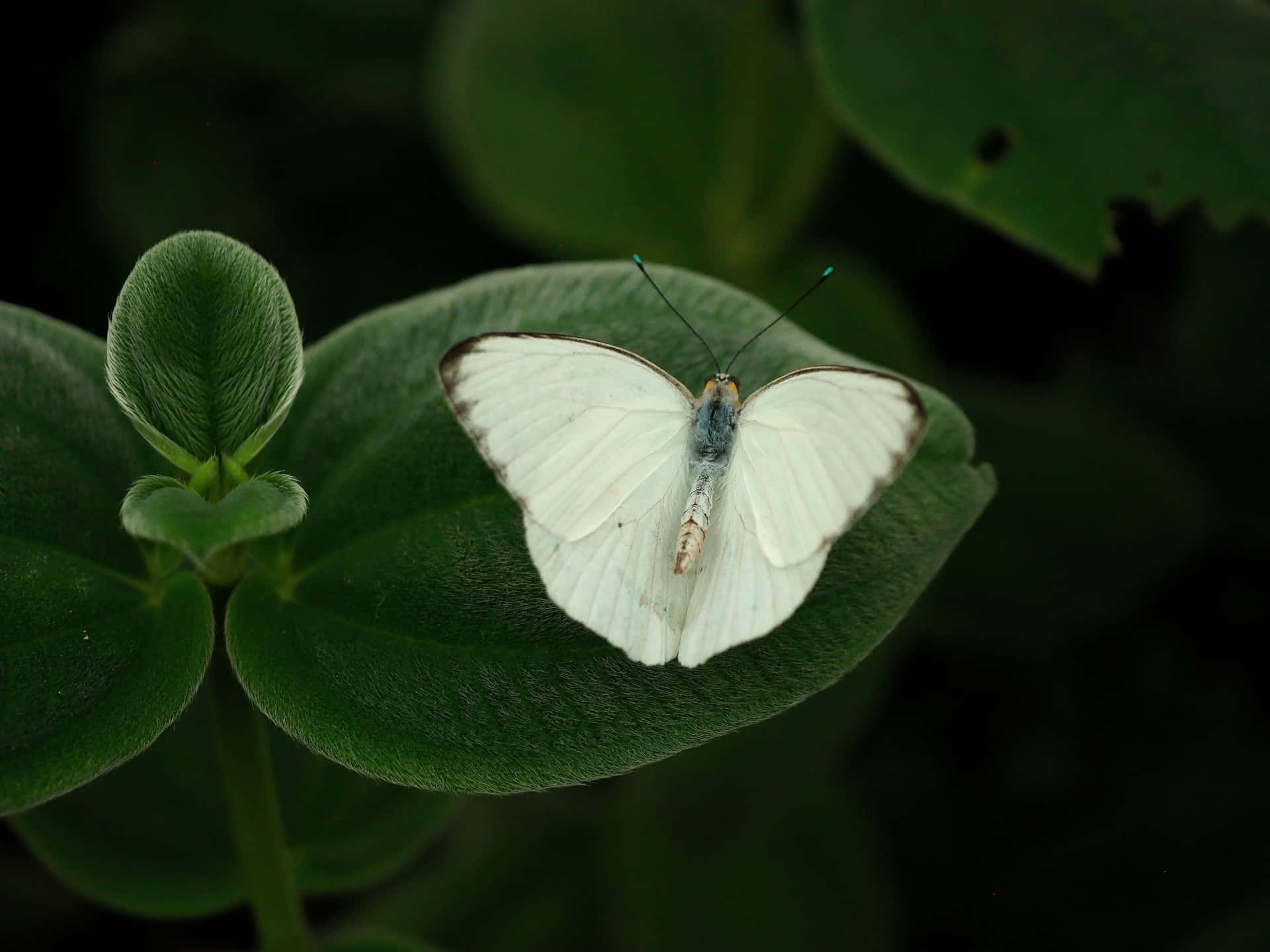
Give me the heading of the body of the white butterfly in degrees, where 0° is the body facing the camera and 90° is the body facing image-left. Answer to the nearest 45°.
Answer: approximately 180°
